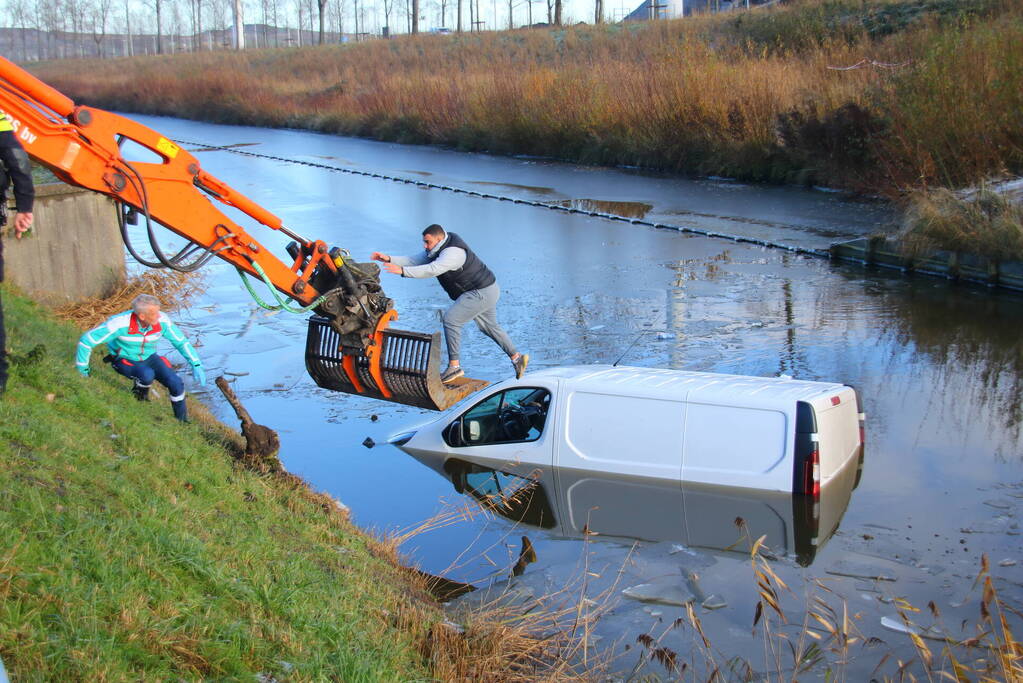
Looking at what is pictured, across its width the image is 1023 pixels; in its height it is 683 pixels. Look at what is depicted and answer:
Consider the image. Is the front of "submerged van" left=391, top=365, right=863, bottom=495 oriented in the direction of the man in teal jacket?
yes

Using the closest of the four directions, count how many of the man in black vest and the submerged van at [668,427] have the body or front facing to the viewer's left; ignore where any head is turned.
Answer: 2

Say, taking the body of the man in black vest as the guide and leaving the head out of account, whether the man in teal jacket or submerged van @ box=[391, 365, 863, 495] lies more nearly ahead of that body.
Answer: the man in teal jacket

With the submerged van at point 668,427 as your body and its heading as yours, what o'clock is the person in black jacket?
The person in black jacket is roughly at 11 o'clock from the submerged van.

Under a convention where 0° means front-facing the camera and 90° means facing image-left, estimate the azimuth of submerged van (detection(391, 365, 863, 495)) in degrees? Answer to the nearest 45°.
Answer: approximately 90°

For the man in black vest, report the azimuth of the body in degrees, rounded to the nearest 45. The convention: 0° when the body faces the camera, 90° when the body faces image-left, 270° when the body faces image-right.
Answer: approximately 90°

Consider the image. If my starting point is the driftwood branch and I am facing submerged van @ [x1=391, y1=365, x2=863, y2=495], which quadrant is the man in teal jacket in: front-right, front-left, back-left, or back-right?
back-left

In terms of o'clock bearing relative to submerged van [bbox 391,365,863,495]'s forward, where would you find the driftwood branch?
The driftwood branch is roughly at 12 o'clock from the submerged van.

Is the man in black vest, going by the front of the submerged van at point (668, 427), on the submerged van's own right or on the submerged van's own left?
on the submerged van's own right

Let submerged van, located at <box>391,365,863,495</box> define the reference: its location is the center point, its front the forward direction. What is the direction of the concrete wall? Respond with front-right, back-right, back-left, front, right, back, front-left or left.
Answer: front-right
